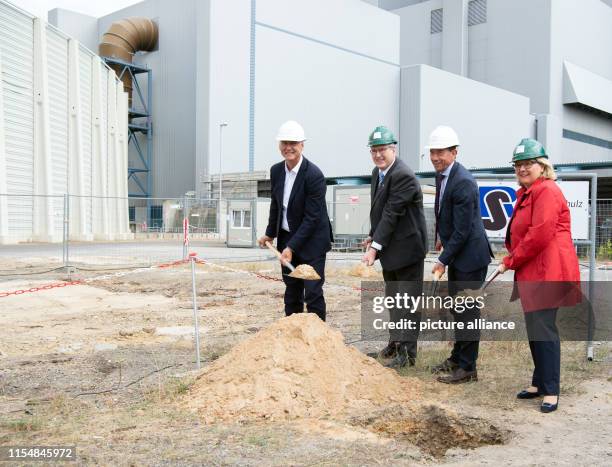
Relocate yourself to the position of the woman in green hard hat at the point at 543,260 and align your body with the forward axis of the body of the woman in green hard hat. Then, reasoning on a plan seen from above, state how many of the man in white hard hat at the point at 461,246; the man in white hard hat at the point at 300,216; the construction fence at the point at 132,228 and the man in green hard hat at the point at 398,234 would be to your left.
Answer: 0

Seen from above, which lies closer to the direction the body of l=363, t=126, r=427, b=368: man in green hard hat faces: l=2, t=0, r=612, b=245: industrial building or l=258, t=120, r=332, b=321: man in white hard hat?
the man in white hard hat

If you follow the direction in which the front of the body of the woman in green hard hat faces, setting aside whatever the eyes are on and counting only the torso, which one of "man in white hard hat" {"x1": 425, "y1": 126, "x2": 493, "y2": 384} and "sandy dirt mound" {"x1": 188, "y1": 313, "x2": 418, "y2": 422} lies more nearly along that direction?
the sandy dirt mound

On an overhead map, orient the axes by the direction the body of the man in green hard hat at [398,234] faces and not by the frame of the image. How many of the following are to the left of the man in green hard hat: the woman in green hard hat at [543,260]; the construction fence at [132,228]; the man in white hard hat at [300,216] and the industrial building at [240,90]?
1

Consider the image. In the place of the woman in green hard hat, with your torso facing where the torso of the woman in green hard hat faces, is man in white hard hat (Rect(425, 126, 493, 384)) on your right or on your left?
on your right

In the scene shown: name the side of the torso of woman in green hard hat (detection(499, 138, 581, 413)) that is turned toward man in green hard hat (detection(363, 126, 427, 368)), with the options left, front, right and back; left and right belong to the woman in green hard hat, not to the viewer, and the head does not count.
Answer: right

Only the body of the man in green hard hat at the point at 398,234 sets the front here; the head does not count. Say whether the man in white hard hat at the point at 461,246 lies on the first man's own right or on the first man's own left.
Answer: on the first man's own left

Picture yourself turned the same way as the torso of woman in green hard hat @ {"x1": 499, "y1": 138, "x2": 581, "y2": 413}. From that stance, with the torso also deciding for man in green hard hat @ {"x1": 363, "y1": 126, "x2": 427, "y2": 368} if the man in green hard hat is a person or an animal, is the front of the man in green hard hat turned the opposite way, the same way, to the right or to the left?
the same way

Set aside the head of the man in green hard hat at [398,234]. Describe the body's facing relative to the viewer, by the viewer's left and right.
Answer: facing the viewer and to the left of the viewer

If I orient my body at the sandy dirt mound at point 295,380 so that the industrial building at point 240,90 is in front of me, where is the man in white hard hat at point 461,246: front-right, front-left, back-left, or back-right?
front-right

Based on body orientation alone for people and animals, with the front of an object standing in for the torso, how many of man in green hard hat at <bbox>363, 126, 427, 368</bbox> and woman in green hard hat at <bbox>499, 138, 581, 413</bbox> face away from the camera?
0

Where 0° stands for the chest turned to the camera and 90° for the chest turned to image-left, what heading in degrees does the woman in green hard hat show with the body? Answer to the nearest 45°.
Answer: approximately 45°

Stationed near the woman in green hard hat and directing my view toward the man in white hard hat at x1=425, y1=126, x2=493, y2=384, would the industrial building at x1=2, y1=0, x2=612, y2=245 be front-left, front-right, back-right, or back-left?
front-right

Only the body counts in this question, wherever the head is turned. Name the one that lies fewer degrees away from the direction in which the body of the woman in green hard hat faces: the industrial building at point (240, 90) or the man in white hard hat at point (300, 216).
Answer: the man in white hard hat

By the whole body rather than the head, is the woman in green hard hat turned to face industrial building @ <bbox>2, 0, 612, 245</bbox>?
no

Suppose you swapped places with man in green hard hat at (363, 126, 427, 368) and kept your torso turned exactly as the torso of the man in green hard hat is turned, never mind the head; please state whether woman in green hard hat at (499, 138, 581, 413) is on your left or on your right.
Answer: on your left

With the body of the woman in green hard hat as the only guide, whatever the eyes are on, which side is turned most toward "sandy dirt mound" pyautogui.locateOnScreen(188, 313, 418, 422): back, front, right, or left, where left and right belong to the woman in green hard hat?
front
